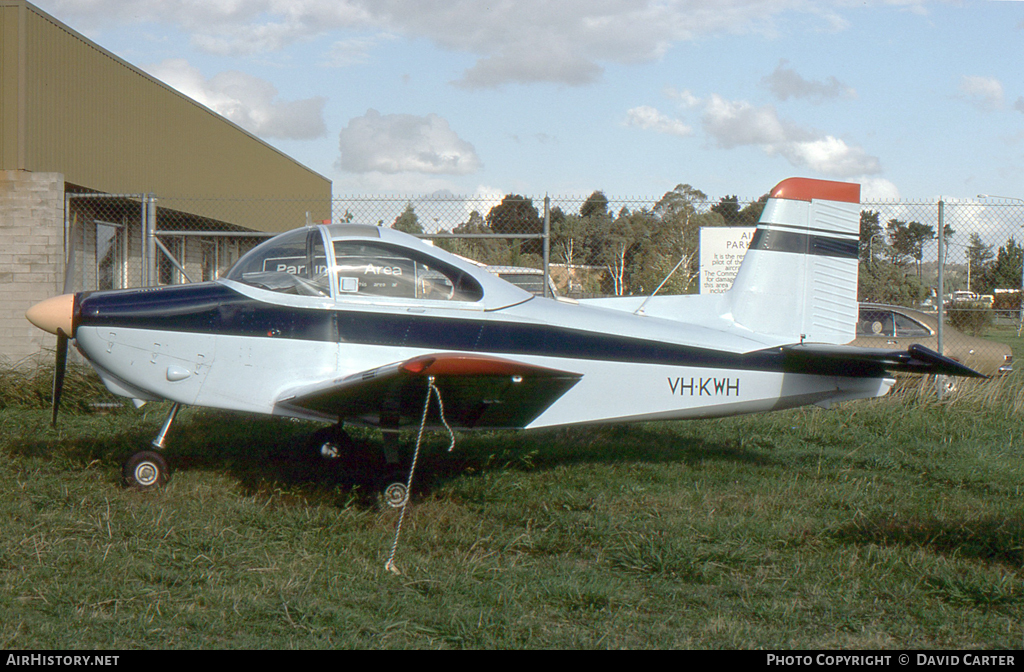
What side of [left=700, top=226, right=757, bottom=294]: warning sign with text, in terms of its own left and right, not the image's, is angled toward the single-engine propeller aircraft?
front

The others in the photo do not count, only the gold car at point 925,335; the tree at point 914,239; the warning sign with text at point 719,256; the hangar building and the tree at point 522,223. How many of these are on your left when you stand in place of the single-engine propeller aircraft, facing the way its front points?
0

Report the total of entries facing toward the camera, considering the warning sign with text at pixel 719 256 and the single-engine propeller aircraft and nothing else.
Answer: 1

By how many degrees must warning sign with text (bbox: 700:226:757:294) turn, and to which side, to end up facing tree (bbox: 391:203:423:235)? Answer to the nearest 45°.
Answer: approximately 135° to its right

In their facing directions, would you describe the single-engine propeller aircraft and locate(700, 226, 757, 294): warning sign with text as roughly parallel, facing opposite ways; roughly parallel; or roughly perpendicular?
roughly perpendicular

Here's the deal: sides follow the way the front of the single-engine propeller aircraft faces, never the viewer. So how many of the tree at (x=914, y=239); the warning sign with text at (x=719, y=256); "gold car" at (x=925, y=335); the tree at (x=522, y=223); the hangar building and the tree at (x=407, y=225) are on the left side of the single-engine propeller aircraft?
0

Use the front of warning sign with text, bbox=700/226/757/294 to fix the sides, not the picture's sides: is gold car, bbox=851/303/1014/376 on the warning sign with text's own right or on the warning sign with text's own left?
on the warning sign with text's own left

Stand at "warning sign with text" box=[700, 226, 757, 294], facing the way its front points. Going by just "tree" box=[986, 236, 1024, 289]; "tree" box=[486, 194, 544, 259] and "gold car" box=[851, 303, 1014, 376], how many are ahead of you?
0

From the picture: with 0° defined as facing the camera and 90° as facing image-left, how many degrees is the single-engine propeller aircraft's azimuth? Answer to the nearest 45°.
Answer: approximately 90°

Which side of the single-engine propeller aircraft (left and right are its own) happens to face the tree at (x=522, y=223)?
right

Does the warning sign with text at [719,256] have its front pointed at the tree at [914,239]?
no

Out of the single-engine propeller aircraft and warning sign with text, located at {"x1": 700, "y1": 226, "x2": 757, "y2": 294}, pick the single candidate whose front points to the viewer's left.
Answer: the single-engine propeller aircraft

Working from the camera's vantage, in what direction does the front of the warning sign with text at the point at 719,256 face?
facing the viewer
